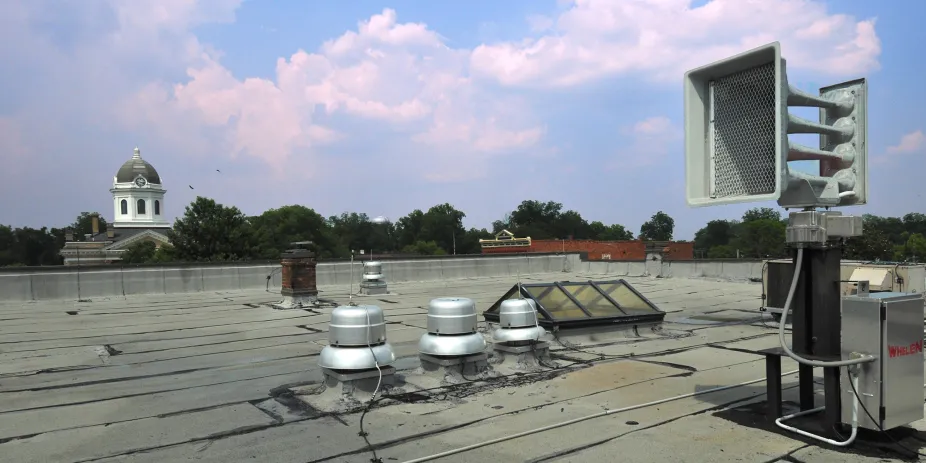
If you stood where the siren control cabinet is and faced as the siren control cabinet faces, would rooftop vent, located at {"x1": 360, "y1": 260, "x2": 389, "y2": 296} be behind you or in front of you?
behind

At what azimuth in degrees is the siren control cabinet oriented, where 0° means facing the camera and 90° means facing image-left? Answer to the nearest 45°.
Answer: approximately 315°

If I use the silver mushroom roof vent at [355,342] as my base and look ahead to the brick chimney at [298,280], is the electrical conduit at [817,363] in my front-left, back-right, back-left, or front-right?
back-right

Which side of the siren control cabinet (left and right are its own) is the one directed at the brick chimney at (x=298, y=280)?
back

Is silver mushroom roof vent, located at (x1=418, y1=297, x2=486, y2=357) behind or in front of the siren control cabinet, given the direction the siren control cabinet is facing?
behind

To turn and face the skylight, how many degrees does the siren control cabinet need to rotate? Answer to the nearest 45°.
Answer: approximately 180°
